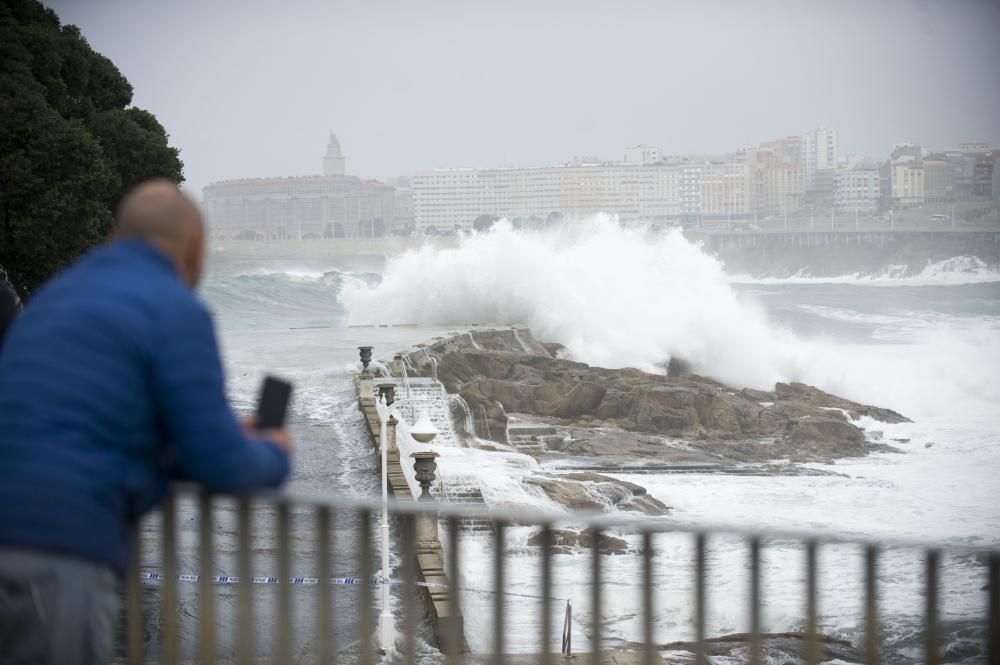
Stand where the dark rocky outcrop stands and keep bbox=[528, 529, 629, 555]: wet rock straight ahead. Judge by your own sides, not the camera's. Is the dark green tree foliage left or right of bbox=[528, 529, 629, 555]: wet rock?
right

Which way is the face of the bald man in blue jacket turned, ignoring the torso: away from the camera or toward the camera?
away from the camera

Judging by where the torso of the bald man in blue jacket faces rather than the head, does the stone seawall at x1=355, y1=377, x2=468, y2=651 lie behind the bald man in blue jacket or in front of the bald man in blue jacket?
in front

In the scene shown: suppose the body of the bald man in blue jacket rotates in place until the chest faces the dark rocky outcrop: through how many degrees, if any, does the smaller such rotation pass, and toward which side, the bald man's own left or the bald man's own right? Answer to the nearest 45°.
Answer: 0° — they already face it

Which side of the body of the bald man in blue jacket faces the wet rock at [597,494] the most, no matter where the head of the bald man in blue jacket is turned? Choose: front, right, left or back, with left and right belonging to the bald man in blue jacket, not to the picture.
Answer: front

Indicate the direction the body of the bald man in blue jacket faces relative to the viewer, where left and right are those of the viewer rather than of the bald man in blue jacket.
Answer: facing away from the viewer and to the right of the viewer

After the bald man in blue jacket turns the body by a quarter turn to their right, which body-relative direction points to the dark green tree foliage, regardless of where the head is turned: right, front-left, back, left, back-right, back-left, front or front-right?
back-left
